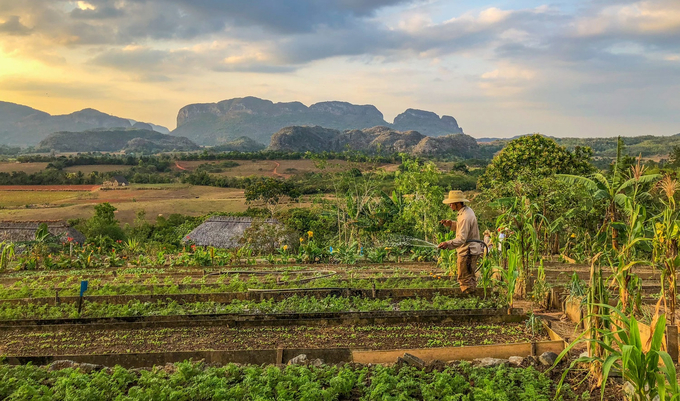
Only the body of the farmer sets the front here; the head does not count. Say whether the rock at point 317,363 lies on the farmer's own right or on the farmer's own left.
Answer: on the farmer's own left

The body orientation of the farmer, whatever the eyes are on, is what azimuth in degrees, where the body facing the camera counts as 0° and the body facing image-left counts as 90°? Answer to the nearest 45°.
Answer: approximately 90°

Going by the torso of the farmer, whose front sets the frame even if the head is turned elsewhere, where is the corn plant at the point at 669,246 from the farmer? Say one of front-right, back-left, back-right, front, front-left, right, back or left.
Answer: back-left

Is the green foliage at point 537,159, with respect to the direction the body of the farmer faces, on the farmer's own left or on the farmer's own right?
on the farmer's own right

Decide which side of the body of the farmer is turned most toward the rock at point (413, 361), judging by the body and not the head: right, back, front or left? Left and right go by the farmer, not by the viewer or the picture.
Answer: left

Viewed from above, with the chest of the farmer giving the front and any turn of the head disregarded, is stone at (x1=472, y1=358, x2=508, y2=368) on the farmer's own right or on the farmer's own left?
on the farmer's own left

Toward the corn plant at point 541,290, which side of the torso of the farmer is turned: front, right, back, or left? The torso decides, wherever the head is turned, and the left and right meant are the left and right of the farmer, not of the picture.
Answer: back

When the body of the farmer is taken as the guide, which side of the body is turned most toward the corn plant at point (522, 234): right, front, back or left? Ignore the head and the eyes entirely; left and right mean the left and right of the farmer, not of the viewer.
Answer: back

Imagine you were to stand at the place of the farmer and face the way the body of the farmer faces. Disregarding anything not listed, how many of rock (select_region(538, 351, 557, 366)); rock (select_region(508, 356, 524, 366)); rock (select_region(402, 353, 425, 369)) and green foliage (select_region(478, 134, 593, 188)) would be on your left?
3

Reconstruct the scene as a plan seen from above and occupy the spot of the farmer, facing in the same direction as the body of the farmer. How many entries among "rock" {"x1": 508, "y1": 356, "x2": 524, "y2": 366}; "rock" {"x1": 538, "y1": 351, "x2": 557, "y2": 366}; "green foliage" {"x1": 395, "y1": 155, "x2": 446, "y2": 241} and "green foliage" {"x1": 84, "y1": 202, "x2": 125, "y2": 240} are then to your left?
2

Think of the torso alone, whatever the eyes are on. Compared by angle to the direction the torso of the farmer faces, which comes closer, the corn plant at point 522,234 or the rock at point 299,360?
the rock

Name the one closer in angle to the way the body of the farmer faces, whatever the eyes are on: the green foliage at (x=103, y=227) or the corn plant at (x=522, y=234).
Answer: the green foliage

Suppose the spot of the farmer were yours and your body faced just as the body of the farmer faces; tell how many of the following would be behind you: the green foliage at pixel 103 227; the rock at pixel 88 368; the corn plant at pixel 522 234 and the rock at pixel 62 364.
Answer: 1

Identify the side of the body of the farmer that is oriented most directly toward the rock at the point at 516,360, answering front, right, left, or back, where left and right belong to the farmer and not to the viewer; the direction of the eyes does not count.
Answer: left

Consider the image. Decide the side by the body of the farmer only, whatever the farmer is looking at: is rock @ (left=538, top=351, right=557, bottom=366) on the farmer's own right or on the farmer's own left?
on the farmer's own left

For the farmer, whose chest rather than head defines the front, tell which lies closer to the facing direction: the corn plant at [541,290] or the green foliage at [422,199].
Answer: the green foliage
